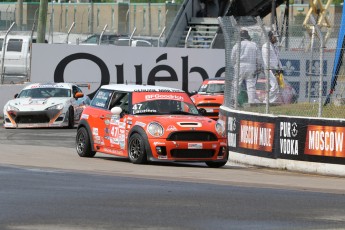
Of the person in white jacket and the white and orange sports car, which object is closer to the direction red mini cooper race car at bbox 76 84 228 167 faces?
the person in white jacket

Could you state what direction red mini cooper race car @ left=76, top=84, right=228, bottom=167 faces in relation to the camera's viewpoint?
facing the viewer and to the right of the viewer

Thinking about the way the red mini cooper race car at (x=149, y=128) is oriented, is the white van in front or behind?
behind

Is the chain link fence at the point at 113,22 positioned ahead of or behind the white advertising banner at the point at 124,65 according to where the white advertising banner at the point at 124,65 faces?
behind

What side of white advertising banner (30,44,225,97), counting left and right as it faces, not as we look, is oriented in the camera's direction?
front

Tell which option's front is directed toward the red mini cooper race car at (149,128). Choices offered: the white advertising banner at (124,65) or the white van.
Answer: the white advertising banner
